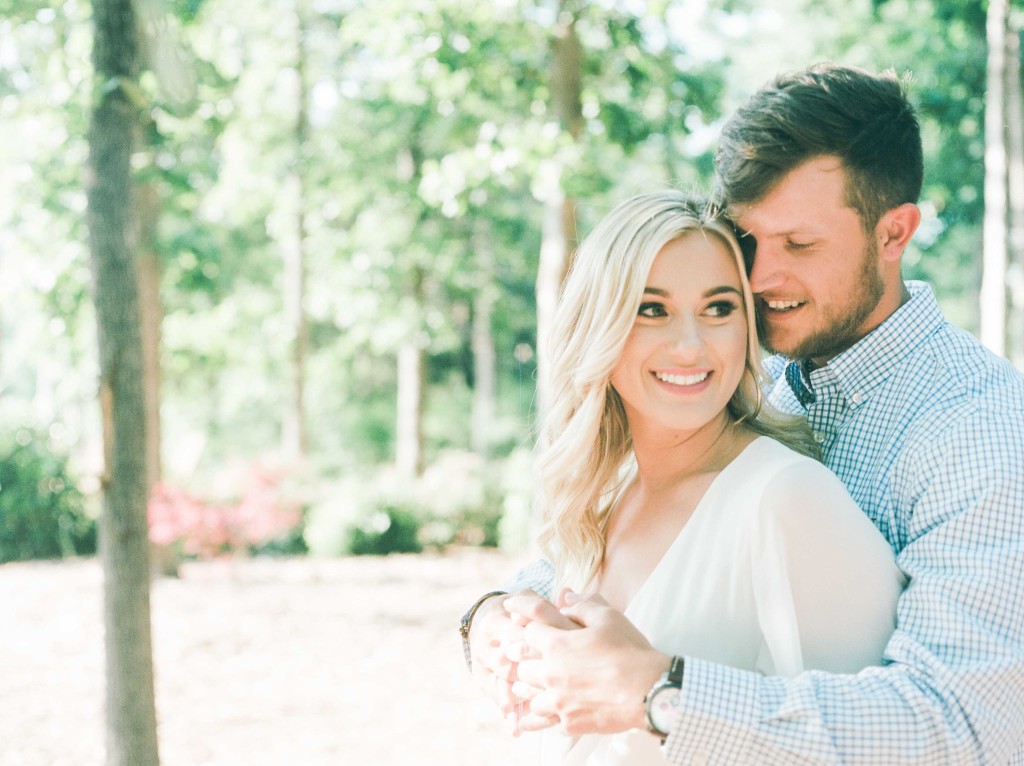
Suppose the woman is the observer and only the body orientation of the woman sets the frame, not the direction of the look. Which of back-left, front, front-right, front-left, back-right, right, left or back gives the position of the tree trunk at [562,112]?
back-right

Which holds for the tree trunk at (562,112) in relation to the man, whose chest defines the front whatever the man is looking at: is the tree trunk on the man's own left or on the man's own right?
on the man's own right

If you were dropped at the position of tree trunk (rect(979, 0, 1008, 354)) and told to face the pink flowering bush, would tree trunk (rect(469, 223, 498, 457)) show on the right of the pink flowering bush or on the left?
right

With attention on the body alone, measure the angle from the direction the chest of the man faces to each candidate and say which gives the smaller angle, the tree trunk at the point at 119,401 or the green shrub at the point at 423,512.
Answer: the tree trunk

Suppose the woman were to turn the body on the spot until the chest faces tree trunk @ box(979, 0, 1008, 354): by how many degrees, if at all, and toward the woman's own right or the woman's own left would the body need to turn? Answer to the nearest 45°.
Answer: approximately 135° to the woman's own right

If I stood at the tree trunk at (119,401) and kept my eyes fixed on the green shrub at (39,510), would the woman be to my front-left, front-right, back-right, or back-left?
back-right

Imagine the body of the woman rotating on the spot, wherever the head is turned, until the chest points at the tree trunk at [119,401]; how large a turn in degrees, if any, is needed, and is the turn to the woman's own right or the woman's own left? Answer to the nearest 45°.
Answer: approximately 90° to the woman's own right

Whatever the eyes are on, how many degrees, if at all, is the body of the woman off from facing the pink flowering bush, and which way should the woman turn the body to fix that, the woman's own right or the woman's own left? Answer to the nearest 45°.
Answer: approximately 90° to the woman's own right

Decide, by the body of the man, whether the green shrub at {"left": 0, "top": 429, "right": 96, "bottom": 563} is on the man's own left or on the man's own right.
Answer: on the man's own right

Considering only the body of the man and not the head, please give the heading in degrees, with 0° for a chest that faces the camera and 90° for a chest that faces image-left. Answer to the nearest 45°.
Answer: approximately 45°

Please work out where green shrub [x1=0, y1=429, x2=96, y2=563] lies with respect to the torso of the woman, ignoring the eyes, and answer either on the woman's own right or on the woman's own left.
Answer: on the woman's own right

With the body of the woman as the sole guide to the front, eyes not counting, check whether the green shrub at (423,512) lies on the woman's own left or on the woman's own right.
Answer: on the woman's own right
